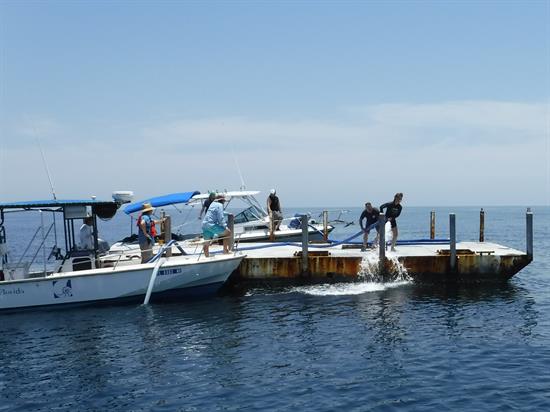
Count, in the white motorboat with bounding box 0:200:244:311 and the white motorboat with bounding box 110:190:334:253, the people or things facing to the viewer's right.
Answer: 2

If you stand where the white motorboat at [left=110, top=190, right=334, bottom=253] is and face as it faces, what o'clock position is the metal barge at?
The metal barge is roughly at 2 o'clock from the white motorboat.

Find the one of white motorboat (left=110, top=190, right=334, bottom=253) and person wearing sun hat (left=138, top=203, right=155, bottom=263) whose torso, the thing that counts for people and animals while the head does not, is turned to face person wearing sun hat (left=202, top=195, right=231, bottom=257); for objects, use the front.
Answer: person wearing sun hat (left=138, top=203, right=155, bottom=263)

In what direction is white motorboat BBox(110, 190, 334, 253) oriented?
to the viewer's right

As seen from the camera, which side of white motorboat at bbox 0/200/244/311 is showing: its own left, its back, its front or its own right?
right

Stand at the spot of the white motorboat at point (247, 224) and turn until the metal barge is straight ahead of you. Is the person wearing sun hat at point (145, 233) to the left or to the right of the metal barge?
right

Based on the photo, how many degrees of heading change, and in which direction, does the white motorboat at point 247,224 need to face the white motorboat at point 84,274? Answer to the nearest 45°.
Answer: approximately 135° to its right

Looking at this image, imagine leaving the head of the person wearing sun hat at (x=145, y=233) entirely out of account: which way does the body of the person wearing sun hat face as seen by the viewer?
to the viewer's right

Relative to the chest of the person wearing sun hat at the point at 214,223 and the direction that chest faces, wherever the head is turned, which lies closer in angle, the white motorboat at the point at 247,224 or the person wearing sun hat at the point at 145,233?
the white motorboat

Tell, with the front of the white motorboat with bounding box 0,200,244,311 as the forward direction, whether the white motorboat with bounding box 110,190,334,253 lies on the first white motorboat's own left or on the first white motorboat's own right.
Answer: on the first white motorboat's own left

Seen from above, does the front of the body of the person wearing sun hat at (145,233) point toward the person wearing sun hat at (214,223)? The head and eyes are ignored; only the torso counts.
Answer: yes
